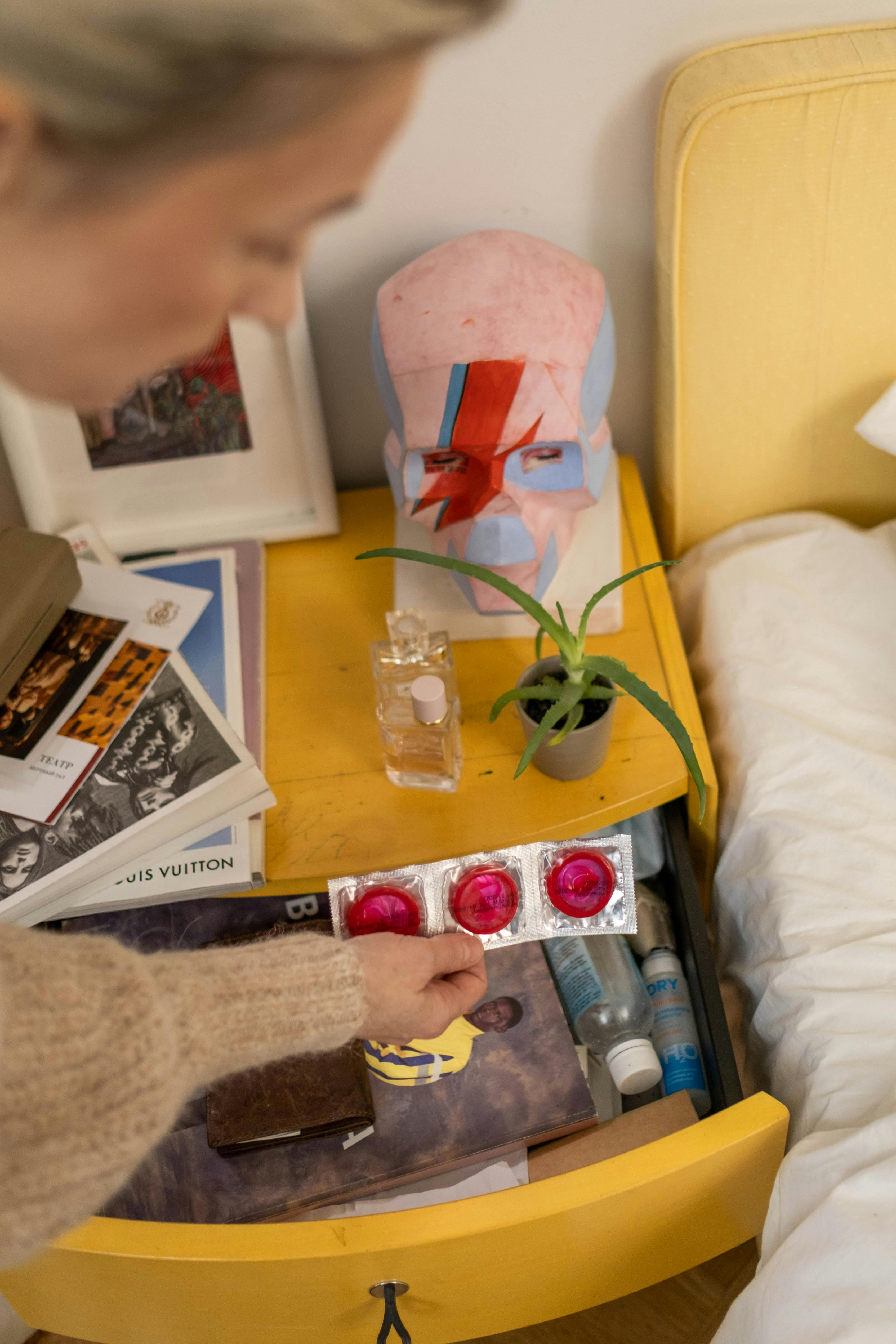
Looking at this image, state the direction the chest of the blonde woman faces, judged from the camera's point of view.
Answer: to the viewer's right

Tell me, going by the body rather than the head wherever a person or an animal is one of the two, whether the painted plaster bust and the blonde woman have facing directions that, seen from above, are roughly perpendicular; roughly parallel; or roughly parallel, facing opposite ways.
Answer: roughly perpendicular

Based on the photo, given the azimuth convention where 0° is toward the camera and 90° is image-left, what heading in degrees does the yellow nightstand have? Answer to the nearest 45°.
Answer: approximately 0°

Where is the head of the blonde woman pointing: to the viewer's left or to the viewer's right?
to the viewer's right

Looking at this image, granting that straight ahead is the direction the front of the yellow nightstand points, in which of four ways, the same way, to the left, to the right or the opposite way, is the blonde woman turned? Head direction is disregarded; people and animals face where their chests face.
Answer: to the left
